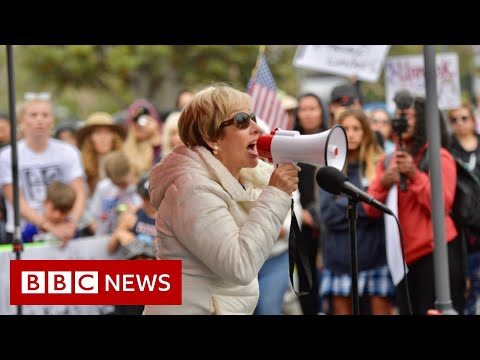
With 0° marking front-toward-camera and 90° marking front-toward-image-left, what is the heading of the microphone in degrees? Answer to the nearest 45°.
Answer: approximately 90°

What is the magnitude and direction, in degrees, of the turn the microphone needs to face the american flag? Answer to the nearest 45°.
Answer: approximately 90° to its right

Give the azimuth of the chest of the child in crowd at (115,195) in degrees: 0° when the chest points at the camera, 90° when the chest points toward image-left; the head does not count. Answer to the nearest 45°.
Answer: approximately 315°

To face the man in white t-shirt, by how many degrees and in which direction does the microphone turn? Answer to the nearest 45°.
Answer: approximately 45° to its right

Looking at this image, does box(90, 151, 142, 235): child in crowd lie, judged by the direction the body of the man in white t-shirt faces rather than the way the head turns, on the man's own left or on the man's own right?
on the man's own left

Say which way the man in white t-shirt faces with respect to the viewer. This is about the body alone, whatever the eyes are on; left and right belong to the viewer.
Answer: facing the viewer

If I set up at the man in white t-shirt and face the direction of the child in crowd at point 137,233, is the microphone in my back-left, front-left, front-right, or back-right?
front-right

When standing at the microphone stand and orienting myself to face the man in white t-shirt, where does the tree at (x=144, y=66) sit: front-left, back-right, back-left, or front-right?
front-right

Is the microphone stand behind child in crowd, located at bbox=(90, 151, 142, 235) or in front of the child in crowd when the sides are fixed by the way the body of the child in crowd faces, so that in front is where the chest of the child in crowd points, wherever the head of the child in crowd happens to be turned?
in front
